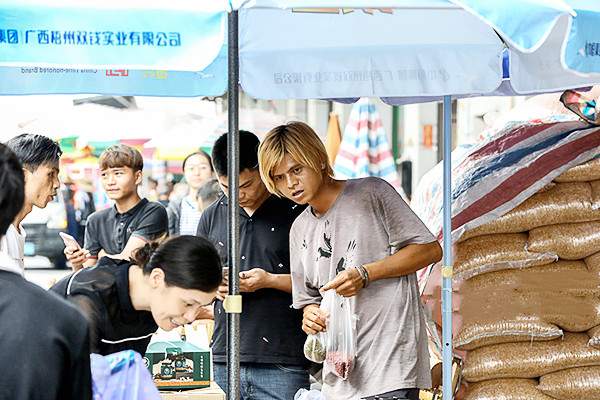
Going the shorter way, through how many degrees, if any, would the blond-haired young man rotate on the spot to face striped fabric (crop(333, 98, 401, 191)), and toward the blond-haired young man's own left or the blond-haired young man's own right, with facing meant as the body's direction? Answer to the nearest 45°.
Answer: approximately 135° to the blond-haired young man's own right

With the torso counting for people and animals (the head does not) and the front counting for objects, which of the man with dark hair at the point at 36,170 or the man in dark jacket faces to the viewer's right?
the man with dark hair

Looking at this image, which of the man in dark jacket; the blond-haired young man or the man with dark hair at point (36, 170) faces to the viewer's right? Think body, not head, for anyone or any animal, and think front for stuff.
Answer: the man with dark hair

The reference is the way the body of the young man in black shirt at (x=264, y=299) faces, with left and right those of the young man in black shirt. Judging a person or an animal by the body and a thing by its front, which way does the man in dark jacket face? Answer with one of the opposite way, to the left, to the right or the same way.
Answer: the opposite way

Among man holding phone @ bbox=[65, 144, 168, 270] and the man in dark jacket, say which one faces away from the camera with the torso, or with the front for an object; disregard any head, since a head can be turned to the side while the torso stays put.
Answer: the man in dark jacket

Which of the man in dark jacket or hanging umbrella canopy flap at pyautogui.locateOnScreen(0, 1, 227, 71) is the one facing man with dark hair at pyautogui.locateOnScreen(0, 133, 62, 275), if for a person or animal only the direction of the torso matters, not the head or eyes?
the man in dark jacket

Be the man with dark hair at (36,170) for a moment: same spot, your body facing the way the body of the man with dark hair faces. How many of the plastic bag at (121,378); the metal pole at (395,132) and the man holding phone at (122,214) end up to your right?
1
